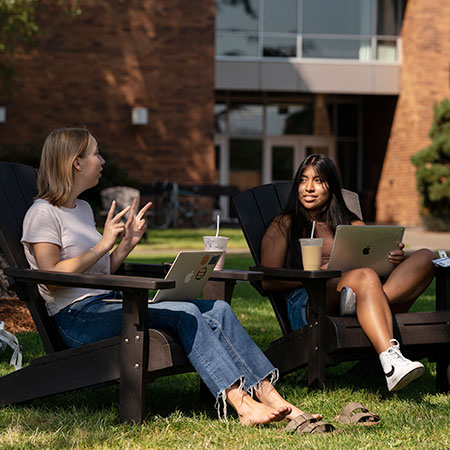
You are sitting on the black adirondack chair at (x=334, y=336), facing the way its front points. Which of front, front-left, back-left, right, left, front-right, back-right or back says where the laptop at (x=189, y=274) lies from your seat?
right

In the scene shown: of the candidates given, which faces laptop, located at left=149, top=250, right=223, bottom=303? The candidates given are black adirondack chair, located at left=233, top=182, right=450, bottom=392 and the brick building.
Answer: the brick building

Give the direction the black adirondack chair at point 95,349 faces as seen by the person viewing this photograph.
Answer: facing to the right of the viewer

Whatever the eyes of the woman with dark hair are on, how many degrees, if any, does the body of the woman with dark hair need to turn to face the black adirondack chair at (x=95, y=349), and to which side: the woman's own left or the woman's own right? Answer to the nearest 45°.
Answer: approximately 90° to the woman's own right

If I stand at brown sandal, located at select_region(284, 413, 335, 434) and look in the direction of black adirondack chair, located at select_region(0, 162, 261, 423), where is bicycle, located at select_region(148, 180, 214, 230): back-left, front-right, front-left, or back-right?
front-right

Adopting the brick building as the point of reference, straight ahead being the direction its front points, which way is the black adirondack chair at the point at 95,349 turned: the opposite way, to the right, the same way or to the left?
to the left

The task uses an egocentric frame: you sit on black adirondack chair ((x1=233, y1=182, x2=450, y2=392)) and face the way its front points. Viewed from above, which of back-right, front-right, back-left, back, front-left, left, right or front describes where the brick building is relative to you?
back-left

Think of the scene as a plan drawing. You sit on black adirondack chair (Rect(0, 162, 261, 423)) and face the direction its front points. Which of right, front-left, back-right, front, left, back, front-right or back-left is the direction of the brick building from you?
left

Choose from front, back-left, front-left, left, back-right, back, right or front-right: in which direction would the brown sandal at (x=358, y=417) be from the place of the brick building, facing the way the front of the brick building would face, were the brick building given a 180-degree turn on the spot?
back

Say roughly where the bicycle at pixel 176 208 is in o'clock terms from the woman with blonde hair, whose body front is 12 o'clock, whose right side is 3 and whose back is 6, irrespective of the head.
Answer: The bicycle is roughly at 9 o'clock from the woman with blonde hair.

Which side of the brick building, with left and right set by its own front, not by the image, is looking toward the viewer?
front

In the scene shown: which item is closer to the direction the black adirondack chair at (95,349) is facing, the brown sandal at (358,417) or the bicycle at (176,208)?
the brown sandal

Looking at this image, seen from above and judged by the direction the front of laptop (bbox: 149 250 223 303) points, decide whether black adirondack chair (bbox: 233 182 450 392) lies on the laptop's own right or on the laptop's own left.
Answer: on the laptop's own right

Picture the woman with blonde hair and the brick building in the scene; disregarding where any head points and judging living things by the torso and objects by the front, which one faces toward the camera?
the brick building

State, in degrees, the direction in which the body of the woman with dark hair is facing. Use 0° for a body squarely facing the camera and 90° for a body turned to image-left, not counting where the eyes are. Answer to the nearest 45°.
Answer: approximately 315°

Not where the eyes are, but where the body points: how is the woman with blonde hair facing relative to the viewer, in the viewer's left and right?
facing to the right of the viewer

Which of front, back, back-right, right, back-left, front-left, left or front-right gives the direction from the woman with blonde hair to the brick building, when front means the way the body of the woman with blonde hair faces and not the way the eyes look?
left

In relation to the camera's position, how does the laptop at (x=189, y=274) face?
facing away from the viewer and to the left of the viewer

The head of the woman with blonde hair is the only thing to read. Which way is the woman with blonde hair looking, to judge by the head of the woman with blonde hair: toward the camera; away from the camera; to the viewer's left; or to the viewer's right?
to the viewer's right

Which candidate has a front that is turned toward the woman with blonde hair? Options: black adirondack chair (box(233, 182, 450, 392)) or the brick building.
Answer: the brick building

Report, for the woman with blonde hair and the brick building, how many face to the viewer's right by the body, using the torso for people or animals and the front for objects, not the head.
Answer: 1
